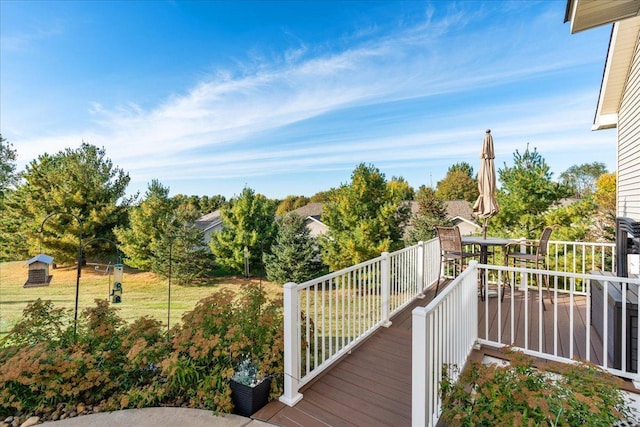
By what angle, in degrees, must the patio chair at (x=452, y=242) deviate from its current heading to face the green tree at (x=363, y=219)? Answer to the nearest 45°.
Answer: approximately 90° to its left

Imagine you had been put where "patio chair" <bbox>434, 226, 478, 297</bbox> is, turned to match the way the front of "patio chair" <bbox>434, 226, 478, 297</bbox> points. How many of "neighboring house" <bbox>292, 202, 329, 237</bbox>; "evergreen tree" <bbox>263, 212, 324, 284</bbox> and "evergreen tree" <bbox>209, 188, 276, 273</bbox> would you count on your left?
3

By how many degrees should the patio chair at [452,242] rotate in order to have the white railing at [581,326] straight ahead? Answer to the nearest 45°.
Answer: approximately 90° to its right

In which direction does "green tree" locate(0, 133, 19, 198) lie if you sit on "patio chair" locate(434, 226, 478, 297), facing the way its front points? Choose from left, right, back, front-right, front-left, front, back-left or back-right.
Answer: back-left

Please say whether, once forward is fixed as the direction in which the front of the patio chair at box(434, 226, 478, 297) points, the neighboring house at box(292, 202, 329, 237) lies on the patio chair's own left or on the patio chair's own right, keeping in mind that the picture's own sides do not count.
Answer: on the patio chair's own left

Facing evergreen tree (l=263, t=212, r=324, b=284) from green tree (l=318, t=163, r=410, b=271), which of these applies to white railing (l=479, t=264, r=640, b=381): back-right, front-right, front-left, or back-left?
back-left

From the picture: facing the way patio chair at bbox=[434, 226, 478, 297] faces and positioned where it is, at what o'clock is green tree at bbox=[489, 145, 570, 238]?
The green tree is roughly at 11 o'clock from the patio chair.

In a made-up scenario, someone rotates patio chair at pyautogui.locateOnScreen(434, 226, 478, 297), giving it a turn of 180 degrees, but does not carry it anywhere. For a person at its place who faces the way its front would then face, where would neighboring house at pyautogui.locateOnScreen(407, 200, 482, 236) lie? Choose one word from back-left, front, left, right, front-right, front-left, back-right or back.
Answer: back-right

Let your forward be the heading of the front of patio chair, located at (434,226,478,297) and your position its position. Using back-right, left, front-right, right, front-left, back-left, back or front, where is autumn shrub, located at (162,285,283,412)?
back

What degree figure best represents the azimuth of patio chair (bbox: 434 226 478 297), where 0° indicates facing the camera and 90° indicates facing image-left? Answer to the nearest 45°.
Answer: approximately 225°

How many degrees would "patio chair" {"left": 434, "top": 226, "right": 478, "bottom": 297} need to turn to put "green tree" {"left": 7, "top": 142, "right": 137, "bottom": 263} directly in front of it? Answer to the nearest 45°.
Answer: approximately 135° to its left

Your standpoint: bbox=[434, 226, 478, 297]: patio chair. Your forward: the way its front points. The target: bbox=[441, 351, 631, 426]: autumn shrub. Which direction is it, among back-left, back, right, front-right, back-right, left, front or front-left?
back-right
